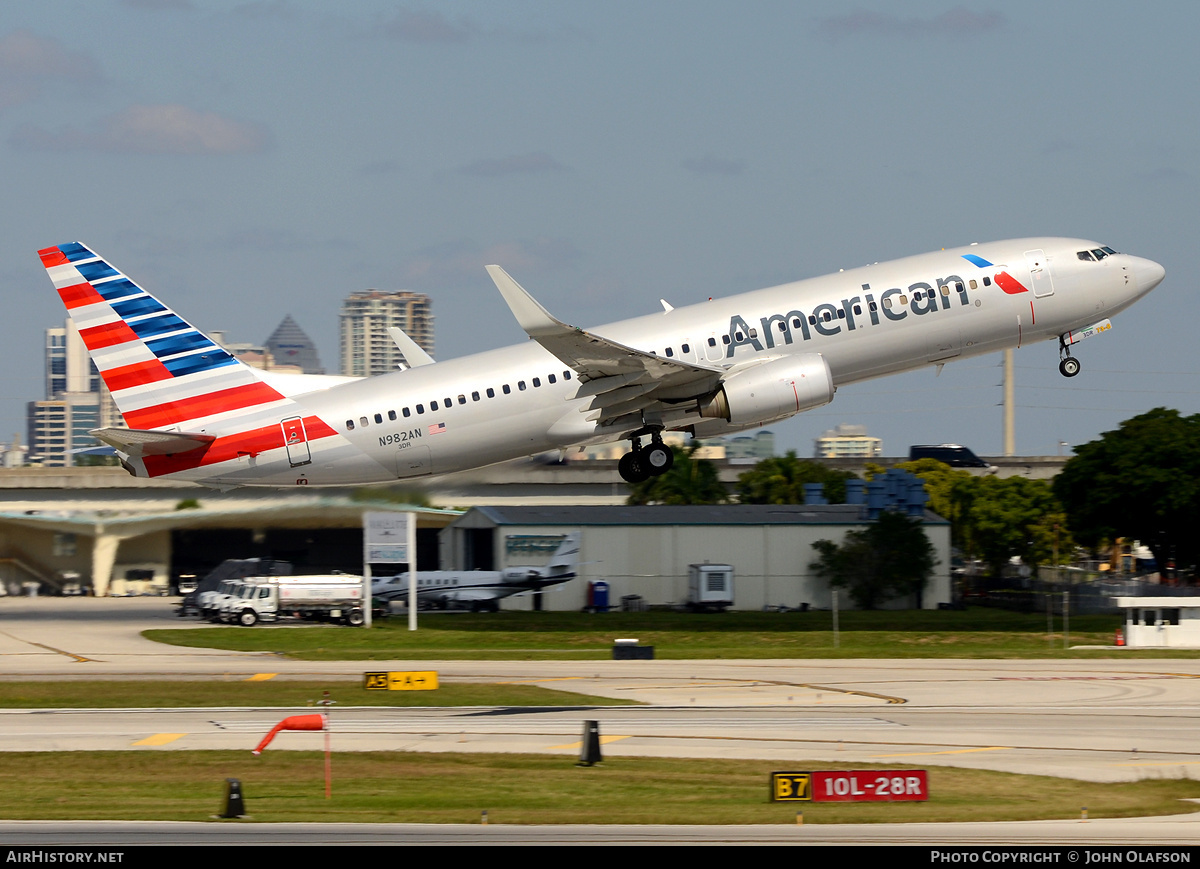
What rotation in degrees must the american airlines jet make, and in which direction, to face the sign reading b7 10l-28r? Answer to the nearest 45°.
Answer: approximately 90° to its right

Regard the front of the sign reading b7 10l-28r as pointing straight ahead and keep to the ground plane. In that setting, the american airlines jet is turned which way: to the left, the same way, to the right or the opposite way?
to the left

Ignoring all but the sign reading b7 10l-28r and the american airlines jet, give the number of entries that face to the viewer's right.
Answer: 1

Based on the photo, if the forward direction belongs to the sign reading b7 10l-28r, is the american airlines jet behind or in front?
behind

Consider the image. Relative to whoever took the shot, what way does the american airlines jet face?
facing to the right of the viewer

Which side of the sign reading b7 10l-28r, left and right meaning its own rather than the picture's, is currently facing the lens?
front
